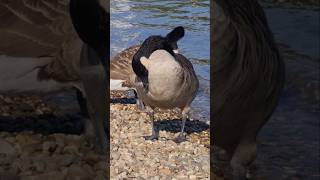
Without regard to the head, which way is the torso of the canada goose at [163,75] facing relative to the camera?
toward the camera
